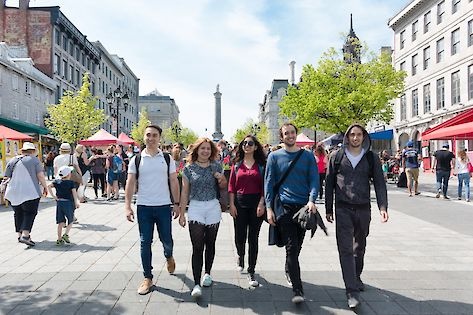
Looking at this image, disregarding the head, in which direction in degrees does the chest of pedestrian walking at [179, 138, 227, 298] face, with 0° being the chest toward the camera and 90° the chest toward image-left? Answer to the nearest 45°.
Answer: approximately 0°

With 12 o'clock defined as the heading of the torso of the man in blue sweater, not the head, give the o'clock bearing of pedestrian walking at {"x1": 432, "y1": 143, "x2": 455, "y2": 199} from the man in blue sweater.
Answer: The pedestrian walking is roughly at 7 o'clock from the man in blue sweater.

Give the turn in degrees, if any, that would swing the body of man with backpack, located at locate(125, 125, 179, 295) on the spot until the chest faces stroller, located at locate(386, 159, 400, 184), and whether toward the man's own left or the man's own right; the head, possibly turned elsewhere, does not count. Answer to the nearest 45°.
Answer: approximately 135° to the man's own left

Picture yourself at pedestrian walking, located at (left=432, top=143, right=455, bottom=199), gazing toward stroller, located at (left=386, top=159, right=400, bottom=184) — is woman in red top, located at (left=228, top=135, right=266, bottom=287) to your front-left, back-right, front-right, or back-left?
back-left

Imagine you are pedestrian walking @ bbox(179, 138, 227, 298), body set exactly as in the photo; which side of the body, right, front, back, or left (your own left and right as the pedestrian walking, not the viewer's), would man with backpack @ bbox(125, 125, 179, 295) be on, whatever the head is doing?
right

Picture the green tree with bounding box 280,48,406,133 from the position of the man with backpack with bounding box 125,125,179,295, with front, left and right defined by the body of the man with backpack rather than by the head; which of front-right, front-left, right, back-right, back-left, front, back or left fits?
back-left
